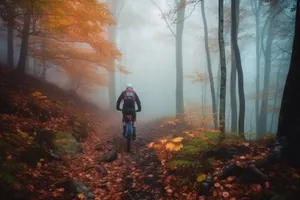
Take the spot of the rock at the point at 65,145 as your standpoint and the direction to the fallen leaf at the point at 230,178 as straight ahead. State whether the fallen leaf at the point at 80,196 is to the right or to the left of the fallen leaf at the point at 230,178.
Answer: right

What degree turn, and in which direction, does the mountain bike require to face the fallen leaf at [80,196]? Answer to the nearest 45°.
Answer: approximately 180°

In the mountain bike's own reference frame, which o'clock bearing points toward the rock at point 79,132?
The rock is roughly at 10 o'clock from the mountain bike.

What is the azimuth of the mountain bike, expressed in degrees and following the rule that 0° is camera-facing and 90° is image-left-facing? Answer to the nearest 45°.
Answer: approximately 180°

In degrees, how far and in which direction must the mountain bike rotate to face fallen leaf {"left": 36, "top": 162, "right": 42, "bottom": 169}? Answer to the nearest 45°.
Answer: approximately 135° to its left

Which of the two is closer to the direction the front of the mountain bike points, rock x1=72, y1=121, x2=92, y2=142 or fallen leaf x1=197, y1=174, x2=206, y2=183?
the rock

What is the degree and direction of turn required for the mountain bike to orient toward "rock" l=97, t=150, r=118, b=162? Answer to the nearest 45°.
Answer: approximately 135° to its left

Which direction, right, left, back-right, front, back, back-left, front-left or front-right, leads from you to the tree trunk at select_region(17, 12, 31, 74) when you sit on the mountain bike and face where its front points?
front-left

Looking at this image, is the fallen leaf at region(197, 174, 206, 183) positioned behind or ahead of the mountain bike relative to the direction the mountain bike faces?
behind

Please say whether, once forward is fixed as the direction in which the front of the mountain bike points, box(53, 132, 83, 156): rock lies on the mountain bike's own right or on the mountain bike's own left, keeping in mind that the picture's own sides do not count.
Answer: on the mountain bike's own left

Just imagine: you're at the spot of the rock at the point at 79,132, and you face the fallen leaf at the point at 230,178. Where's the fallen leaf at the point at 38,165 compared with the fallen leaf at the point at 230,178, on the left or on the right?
right
